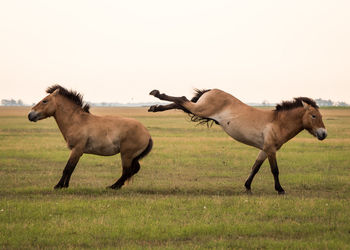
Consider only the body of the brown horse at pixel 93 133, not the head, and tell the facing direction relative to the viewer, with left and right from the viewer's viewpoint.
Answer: facing to the left of the viewer

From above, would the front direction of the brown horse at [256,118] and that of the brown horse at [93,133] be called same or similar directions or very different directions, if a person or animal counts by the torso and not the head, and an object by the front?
very different directions

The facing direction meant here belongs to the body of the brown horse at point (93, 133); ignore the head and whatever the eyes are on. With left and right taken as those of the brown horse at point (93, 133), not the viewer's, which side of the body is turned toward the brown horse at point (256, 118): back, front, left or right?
back

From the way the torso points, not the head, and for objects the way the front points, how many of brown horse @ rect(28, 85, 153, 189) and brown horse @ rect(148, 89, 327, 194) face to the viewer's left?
1

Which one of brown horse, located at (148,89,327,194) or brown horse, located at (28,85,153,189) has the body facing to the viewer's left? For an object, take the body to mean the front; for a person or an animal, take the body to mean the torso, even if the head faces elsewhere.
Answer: brown horse, located at (28,85,153,189)

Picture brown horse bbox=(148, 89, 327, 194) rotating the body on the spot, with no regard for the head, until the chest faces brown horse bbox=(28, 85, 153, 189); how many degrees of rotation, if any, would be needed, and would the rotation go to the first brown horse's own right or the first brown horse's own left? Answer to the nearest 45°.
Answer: approximately 180°

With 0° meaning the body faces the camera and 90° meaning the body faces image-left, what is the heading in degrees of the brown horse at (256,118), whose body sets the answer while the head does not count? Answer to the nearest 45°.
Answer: approximately 270°
